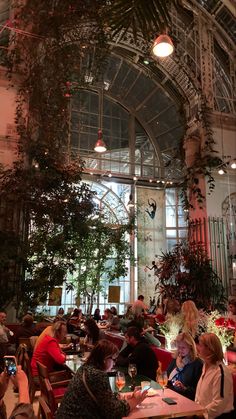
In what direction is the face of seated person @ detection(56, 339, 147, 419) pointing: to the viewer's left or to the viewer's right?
to the viewer's right

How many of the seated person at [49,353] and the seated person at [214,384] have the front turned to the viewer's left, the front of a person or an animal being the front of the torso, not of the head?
1

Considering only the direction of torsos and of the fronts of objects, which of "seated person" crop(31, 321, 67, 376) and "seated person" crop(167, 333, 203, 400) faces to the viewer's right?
"seated person" crop(31, 321, 67, 376)

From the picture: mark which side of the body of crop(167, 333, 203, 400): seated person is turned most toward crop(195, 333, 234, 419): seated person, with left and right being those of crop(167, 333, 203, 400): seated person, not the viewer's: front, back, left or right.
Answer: left

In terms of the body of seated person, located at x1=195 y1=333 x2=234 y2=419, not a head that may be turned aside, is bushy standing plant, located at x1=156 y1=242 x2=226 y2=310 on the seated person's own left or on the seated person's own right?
on the seated person's own right

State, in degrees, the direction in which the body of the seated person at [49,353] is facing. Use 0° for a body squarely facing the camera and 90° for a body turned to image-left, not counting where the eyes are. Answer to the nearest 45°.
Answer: approximately 270°

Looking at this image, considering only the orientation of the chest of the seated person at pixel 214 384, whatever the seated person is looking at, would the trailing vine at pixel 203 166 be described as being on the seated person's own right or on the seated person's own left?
on the seated person's own right
